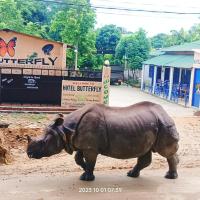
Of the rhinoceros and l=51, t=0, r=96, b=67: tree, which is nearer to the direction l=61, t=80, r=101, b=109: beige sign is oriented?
the rhinoceros

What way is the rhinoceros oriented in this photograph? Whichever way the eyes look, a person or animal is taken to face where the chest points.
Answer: to the viewer's left

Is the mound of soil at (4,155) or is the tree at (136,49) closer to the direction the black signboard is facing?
the mound of soil

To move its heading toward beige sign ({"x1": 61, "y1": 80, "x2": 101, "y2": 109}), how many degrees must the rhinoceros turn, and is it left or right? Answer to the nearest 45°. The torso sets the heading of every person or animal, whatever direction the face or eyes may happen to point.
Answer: approximately 90° to its right
